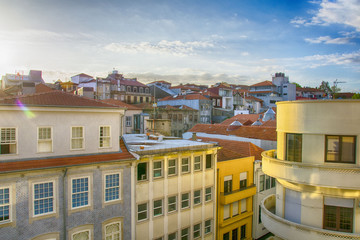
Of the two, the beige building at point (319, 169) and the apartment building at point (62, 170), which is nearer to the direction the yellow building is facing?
the beige building

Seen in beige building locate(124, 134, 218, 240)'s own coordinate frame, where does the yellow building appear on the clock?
The yellow building is roughly at 9 o'clock from the beige building.

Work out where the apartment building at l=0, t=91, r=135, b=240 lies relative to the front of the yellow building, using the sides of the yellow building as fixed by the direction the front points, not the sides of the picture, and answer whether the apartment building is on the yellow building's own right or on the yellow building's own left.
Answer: on the yellow building's own right

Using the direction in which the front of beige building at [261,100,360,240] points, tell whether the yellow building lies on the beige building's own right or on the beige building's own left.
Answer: on the beige building's own right

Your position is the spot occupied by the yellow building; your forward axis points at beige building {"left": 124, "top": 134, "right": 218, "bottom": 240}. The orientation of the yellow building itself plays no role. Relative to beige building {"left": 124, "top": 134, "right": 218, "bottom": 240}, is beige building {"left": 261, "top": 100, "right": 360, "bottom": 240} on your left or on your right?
left

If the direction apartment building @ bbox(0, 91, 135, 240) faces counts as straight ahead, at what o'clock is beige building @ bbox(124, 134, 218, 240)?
The beige building is roughly at 10 o'clock from the apartment building.

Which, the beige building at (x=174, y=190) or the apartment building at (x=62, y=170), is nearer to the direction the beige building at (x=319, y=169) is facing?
the apartment building

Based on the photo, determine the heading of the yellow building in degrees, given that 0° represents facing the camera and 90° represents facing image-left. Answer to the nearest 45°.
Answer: approximately 315°

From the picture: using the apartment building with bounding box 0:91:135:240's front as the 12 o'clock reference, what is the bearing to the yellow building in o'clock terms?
The yellow building is roughly at 10 o'clock from the apartment building.

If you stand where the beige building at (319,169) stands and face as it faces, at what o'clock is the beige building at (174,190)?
the beige building at (174,190) is roughly at 4 o'clock from the beige building at (319,169).
